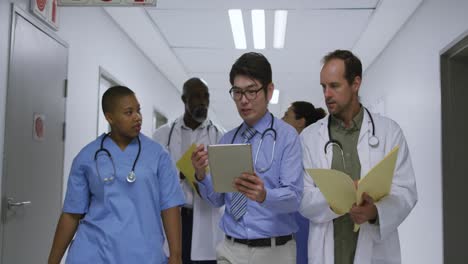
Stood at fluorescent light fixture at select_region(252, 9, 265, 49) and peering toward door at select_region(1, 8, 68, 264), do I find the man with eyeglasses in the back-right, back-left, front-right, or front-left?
front-left

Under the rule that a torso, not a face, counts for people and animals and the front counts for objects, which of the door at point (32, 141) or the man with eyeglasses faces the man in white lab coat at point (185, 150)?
the door

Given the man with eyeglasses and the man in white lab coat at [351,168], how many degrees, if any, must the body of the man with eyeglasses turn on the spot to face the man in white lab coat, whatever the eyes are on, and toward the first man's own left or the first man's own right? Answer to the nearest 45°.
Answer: approximately 135° to the first man's own left

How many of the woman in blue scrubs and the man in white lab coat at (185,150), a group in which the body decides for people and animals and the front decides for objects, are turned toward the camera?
2

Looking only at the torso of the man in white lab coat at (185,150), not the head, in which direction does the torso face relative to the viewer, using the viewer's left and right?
facing the viewer

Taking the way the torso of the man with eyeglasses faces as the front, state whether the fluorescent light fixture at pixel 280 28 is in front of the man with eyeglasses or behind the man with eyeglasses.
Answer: behind

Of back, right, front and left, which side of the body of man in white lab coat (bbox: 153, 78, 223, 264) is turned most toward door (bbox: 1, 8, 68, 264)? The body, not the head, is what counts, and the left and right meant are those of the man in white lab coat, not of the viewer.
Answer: right

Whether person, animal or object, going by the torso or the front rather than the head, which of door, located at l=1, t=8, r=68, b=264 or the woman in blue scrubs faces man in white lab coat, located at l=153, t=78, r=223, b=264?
the door

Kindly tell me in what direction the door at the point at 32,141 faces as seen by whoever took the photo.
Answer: facing the viewer and to the right of the viewer

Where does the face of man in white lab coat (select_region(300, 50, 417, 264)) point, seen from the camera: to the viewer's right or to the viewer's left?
to the viewer's left

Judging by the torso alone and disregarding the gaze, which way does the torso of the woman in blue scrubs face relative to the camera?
toward the camera
